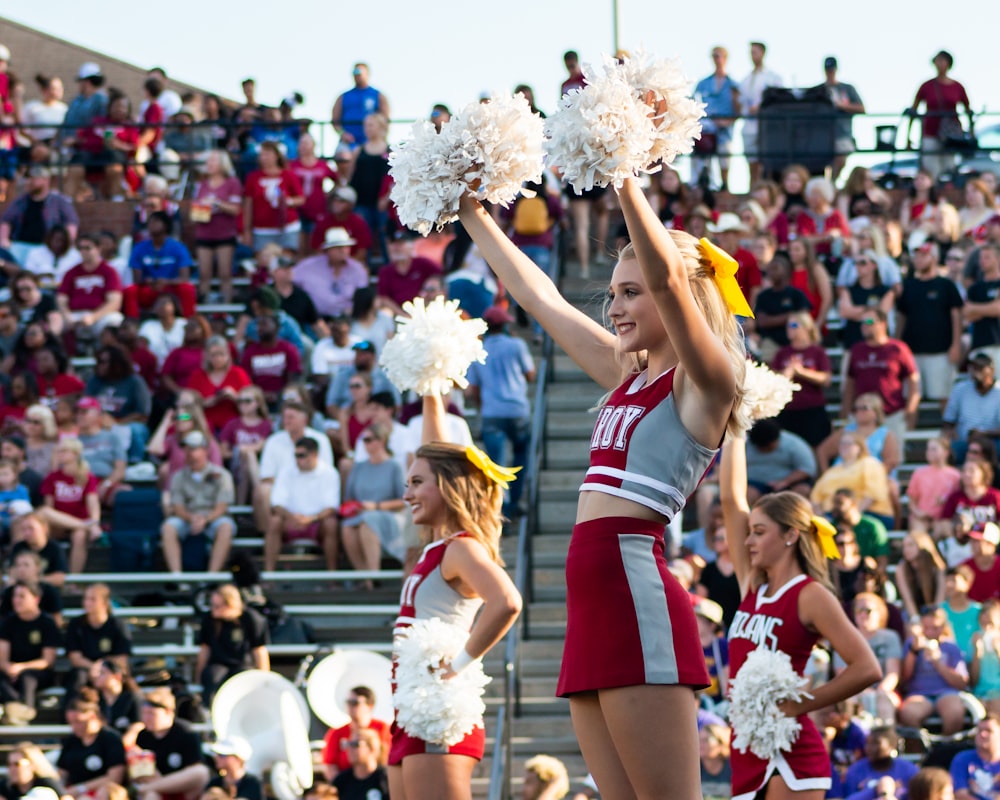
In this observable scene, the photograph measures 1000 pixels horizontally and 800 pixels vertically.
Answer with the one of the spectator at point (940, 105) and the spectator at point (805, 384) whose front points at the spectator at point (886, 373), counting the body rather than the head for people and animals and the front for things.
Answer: the spectator at point (940, 105)

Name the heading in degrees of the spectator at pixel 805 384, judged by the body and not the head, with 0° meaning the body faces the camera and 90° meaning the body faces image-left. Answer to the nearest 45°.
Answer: approximately 45°

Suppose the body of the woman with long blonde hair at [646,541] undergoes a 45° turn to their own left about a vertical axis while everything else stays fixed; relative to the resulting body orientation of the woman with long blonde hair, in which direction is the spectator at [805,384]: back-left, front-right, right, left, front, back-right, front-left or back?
back

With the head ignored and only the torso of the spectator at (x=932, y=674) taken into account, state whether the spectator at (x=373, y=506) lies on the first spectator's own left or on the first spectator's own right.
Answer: on the first spectator's own right

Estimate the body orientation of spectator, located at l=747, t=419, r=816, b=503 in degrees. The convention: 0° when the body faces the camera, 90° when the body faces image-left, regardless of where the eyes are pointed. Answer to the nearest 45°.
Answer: approximately 0°

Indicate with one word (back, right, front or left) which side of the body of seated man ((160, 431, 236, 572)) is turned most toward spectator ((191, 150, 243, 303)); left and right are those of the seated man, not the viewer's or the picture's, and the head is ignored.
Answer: back

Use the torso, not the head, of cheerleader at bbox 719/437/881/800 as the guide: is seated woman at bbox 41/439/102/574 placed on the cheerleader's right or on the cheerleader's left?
on the cheerleader's right

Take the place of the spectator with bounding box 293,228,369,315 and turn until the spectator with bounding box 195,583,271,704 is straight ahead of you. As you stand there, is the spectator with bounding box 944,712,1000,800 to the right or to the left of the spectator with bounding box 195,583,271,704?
left
